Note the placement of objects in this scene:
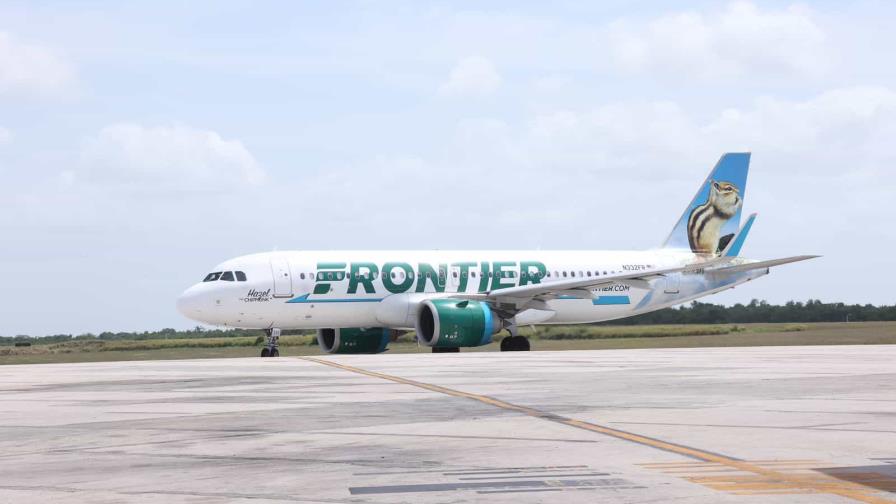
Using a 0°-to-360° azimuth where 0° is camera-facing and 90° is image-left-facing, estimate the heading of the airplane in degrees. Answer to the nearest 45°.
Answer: approximately 45°
